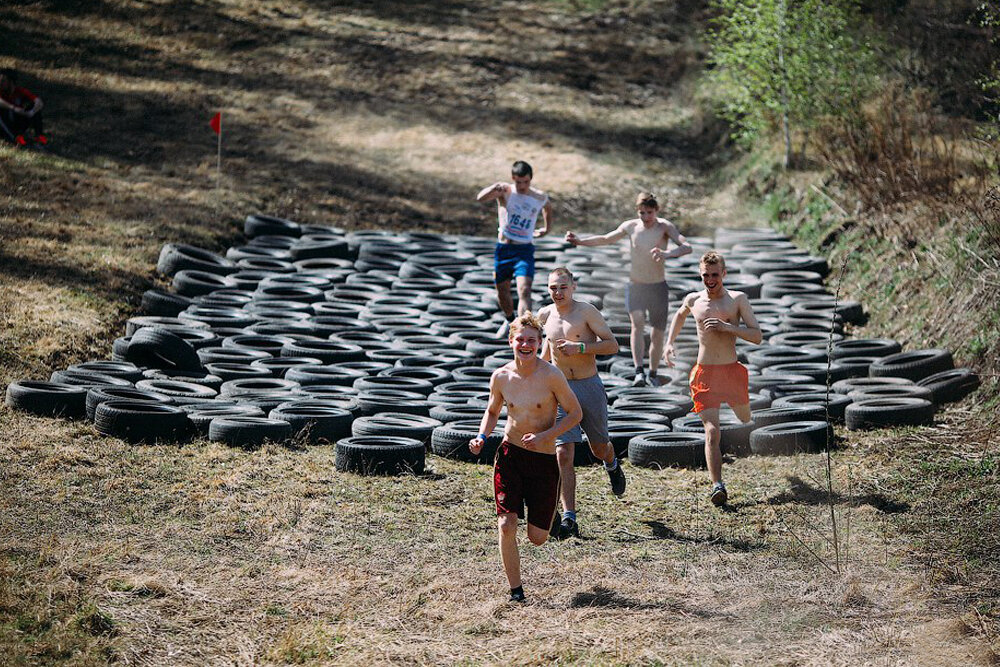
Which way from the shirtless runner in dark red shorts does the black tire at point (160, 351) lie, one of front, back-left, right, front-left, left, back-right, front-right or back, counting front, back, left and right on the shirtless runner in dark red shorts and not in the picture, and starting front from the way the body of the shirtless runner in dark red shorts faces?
back-right

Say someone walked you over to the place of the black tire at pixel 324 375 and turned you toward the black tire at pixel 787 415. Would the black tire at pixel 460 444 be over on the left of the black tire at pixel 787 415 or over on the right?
right

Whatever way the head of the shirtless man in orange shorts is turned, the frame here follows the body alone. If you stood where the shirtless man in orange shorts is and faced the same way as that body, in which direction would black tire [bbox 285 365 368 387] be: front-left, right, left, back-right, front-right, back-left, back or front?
back-right

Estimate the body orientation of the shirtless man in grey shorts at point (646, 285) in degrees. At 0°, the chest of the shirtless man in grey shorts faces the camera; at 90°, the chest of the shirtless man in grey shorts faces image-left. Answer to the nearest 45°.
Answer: approximately 0°

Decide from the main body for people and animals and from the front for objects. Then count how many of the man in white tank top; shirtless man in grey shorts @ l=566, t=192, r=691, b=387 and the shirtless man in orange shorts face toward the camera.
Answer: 3

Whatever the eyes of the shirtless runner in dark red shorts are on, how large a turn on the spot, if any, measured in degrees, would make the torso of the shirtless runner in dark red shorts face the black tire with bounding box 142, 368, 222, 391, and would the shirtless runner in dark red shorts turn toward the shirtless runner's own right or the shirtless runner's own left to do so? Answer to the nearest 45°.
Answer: approximately 135° to the shirtless runner's own right

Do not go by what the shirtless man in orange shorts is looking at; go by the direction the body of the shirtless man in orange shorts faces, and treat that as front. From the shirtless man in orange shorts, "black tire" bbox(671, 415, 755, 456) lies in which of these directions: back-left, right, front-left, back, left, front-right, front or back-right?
back

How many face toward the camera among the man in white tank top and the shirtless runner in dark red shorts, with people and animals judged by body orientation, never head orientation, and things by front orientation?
2

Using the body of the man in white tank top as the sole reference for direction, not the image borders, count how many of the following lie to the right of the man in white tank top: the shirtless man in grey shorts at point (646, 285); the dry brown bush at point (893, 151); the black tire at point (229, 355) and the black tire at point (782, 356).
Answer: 1

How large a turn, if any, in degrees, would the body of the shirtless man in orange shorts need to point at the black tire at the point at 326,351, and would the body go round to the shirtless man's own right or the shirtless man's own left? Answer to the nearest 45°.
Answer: approximately 135° to the shirtless man's own right

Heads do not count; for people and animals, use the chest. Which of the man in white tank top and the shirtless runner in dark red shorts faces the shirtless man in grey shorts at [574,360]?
the man in white tank top
